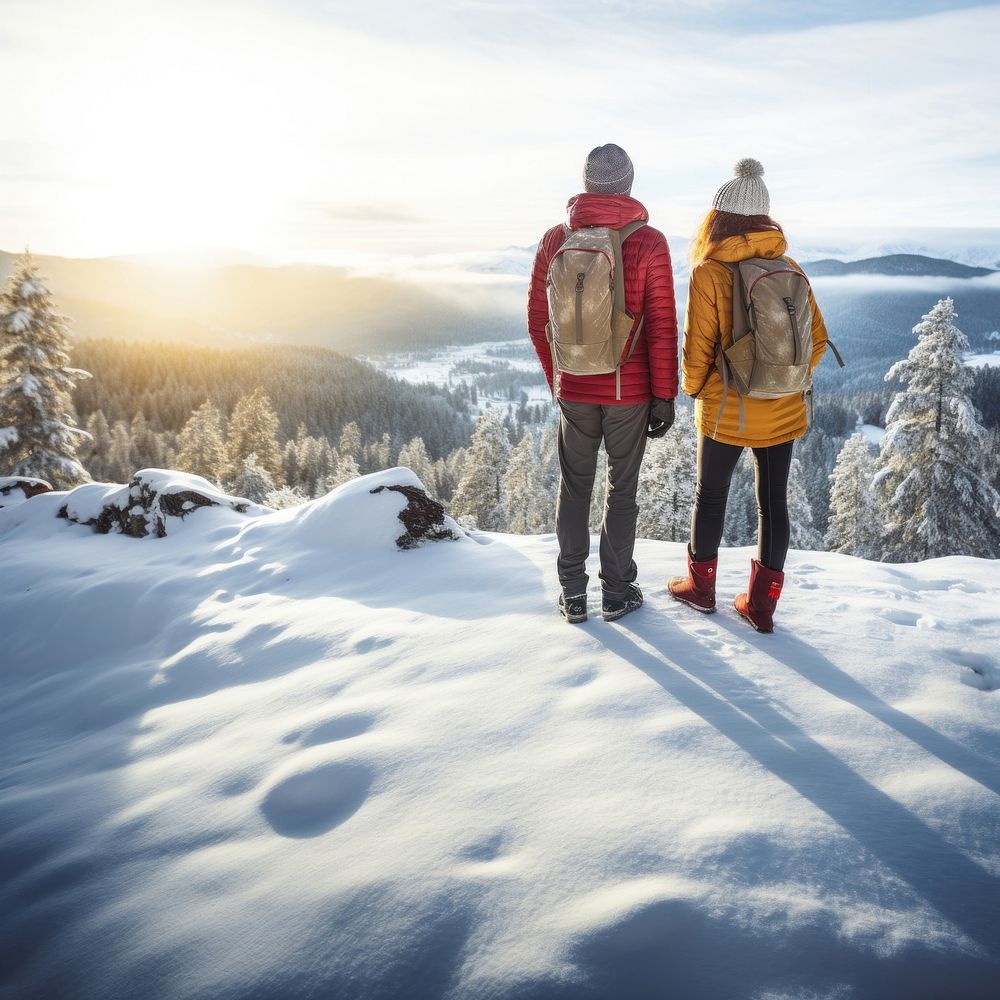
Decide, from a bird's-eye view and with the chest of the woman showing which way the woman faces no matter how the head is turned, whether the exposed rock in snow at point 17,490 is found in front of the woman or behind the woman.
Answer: in front

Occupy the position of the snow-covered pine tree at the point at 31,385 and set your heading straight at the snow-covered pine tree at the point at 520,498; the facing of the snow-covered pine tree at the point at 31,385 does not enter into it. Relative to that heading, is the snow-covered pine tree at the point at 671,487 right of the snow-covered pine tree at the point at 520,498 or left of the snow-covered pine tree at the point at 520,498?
right

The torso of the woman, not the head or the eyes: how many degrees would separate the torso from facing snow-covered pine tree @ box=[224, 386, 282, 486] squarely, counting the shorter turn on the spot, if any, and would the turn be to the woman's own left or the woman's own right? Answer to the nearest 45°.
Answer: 0° — they already face it

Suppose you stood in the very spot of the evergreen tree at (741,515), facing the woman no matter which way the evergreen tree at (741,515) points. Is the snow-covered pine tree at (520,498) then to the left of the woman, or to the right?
right

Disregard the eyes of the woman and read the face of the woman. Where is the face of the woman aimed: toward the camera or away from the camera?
away from the camera

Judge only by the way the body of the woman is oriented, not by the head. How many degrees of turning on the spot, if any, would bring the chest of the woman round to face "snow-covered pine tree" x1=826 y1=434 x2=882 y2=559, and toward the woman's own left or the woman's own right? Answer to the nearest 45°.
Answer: approximately 45° to the woman's own right

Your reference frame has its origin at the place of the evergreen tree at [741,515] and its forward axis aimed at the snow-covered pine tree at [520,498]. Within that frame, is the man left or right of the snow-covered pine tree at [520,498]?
left

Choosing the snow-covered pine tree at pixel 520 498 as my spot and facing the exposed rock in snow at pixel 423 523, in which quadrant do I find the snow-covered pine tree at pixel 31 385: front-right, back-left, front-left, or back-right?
front-right

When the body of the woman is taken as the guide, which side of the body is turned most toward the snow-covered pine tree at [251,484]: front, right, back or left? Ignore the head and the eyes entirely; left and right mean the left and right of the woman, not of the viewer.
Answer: front

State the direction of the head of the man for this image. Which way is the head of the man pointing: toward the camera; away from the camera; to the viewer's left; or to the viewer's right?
away from the camera

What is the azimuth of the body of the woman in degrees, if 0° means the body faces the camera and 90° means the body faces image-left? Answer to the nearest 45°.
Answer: approximately 135°

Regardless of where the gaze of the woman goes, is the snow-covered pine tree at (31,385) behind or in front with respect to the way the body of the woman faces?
in front
